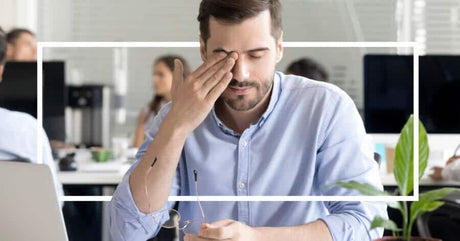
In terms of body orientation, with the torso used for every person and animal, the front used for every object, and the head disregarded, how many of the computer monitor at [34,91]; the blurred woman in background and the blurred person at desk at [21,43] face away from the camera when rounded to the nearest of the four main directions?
0

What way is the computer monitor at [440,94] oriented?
toward the camera

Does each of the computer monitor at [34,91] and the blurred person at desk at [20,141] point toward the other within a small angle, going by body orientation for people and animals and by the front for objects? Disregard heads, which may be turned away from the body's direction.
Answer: yes

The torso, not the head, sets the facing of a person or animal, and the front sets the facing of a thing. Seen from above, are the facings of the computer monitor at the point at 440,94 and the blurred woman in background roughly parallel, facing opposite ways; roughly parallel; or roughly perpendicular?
roughly parallel

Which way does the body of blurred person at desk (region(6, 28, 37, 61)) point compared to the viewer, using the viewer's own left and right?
facing the viewer and to the right of the viewer

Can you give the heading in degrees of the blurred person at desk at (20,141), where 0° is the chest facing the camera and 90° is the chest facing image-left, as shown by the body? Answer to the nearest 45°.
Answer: approximately 180°

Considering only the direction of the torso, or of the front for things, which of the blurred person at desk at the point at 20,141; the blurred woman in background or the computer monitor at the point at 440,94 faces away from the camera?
the blurred person at desk

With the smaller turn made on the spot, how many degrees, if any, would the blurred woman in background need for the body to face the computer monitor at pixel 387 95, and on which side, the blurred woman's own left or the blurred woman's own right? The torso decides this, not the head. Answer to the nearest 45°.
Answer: approximately 90° to the blurred woman's own left

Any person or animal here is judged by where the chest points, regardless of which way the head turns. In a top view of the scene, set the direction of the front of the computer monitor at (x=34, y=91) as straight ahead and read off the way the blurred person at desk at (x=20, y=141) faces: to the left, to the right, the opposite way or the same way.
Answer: the opposite way

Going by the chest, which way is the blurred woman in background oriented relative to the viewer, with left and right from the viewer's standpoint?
facing the viewer and to the left of the viewer

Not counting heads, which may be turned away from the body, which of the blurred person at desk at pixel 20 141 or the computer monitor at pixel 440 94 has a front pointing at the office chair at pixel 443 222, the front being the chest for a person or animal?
the computer monitor

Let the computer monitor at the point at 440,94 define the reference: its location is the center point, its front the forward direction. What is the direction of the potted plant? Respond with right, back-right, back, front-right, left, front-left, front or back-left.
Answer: front

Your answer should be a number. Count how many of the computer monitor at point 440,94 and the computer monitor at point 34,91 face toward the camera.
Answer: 2

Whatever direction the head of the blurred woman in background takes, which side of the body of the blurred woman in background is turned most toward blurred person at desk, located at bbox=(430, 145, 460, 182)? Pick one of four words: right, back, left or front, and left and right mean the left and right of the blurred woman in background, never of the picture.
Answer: left
